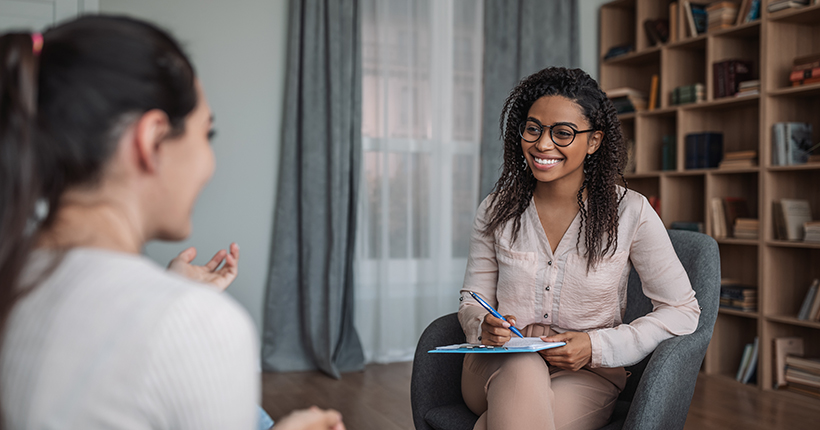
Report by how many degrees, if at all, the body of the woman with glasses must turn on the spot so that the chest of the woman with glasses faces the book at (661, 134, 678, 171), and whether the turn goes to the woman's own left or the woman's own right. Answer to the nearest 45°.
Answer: approximately 135° to the woman's own right

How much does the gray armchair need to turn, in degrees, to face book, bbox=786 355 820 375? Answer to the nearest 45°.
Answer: approximately 180°

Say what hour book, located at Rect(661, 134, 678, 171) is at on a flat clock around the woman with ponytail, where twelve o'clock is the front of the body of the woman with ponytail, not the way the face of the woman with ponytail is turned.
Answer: The book is roughly at 12 o'clock from the woman with ponytail.

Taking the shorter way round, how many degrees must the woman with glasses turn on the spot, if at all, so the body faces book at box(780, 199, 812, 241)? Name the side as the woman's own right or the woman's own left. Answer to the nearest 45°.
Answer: approximately 180°

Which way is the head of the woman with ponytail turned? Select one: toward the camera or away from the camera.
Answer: away from the camera

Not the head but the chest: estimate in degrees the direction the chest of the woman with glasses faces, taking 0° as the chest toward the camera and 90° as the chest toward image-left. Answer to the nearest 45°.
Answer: approximately 45°

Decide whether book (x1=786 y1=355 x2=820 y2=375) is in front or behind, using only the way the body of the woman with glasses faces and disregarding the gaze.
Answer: behind

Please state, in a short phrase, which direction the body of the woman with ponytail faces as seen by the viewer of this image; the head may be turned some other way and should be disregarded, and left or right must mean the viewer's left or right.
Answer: facing away from the viewer and to the right of the viewer
